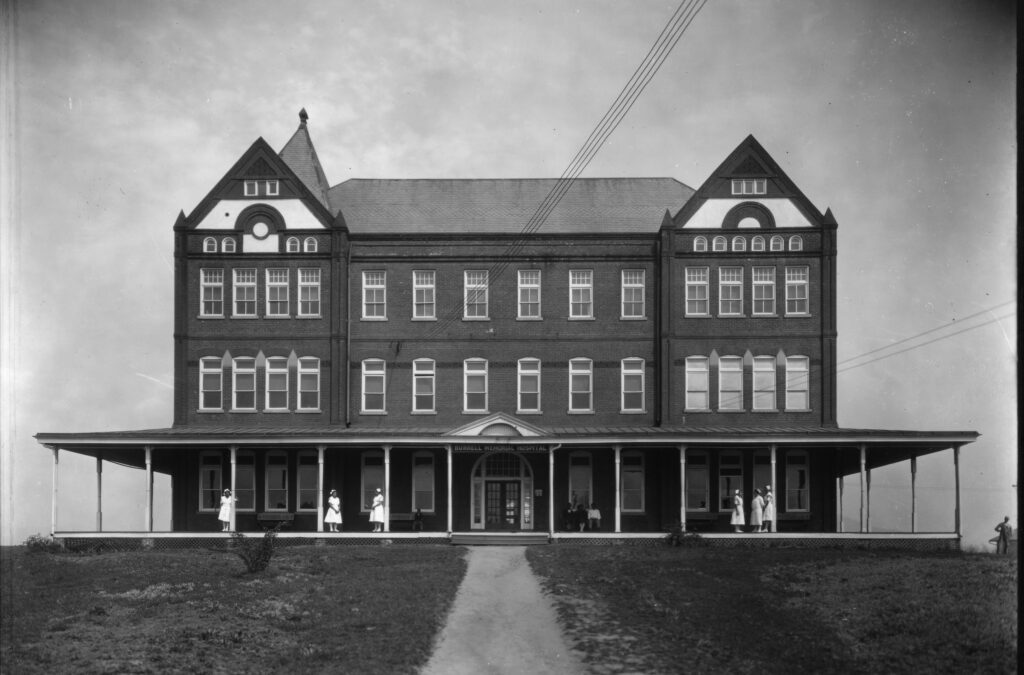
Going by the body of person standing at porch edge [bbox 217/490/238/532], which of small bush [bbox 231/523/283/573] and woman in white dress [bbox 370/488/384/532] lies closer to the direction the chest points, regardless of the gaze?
the small bush

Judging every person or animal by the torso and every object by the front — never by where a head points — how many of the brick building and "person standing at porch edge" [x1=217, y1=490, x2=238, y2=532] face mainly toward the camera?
2

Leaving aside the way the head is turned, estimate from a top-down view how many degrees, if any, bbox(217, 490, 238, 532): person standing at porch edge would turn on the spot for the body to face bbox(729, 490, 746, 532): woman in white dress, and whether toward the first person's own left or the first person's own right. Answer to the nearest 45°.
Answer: approximately 90° to the first person's own left

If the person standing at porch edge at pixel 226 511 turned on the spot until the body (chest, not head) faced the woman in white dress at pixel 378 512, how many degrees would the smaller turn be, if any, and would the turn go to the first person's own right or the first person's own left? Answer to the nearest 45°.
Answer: approximately 90° to the first person's own left

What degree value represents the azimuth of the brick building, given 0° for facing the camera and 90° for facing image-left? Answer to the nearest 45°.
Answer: approximately 0°

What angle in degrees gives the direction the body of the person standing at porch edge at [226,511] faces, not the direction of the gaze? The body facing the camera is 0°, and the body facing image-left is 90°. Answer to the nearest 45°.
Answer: approximately 0°

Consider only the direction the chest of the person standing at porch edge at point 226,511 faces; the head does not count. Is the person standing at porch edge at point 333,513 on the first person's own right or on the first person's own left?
on the first person's own left
